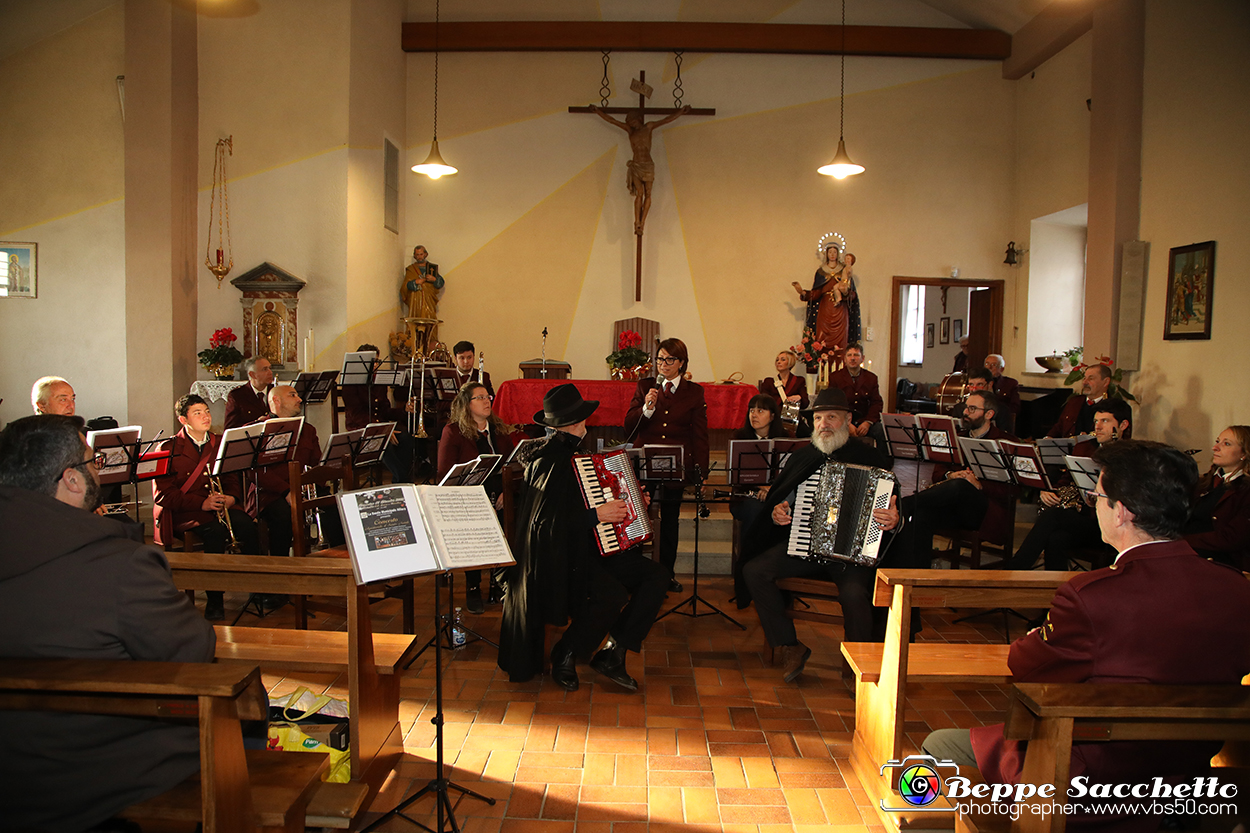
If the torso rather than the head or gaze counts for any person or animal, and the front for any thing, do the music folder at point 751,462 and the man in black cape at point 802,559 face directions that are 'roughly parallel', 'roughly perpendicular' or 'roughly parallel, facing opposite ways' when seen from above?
roughly parallel, facing opposite ways

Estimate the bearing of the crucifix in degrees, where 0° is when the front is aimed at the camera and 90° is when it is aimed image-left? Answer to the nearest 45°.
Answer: approximately 0°

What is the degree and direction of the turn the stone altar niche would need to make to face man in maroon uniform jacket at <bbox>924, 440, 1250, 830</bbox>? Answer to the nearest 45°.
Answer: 0° — it already faces them

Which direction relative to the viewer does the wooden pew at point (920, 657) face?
away from the camera

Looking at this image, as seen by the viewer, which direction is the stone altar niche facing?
toward the camera

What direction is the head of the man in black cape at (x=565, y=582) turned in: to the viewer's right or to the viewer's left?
to the viewer's right

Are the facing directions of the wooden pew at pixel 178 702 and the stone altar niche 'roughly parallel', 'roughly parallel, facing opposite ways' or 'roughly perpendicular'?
roughly parallel, facing opposite ways

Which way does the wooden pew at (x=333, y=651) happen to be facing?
away from the camera

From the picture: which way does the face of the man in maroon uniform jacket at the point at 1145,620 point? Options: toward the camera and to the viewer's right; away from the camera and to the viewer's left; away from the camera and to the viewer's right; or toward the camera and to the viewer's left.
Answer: away from the camera and to the viewer's left

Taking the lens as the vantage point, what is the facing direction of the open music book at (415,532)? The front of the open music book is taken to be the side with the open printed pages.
facing the viewer

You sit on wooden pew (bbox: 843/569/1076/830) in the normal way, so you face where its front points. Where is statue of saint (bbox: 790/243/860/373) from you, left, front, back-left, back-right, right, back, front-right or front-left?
front

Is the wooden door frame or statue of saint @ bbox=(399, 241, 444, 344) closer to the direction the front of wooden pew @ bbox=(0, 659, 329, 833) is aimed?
the statue of saint

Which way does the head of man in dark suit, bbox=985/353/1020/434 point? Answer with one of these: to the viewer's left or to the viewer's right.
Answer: to the viewer's left

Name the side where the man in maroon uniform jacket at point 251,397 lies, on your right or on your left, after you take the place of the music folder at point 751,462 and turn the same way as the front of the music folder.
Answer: on your left

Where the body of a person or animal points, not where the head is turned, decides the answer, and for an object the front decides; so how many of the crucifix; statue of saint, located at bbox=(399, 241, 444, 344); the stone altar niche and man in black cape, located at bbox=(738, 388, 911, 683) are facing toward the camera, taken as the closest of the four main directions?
4

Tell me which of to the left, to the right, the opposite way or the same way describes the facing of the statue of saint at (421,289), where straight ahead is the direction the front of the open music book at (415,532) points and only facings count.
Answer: the same way
